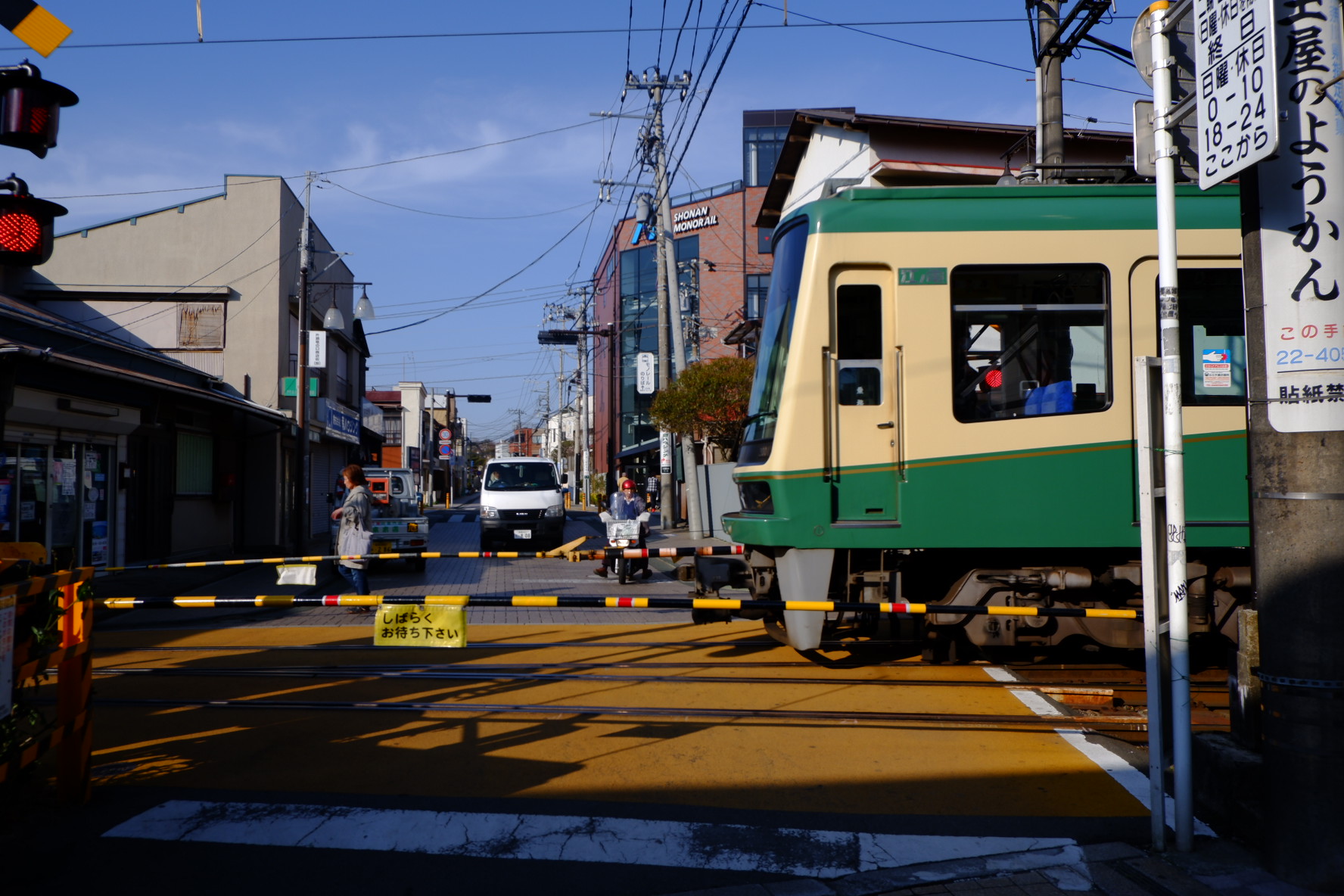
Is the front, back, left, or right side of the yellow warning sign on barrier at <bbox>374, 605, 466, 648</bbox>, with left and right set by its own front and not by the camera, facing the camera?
front

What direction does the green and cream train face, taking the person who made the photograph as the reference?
facing to the left of the viewer

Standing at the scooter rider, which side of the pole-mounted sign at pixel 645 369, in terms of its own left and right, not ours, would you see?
front

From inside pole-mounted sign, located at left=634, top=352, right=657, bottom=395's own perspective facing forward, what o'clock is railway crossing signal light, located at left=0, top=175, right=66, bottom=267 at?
The railway crossing signal light is roughly at 12 o'clock from the pole-mounted sign.

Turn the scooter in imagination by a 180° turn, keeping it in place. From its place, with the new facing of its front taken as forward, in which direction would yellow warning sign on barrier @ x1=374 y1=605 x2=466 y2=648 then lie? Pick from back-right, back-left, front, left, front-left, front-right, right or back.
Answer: back

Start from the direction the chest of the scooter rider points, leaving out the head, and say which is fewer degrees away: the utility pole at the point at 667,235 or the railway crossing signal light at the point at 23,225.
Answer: the railway crossing signal light

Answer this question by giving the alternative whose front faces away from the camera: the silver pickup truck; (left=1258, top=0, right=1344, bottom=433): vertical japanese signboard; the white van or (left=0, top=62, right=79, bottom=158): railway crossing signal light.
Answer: the silver pickup truck

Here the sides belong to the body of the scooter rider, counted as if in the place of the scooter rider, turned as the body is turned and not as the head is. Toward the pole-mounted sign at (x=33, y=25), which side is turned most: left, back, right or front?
front

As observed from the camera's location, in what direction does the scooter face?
facing the viewer
